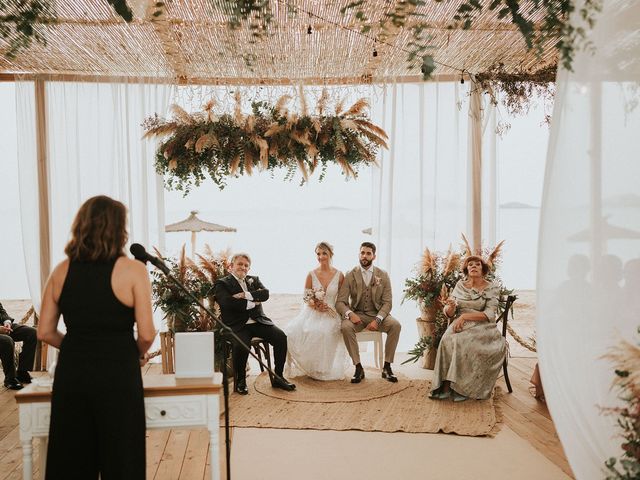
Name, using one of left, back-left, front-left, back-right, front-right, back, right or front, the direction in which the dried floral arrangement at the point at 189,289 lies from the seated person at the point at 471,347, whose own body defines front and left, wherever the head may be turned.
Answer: front-right

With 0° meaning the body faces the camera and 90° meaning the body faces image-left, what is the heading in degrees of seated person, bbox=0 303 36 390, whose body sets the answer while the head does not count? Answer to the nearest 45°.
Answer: approximately 315°

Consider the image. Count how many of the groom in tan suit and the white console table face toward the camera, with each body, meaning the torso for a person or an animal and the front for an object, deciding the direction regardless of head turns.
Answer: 2

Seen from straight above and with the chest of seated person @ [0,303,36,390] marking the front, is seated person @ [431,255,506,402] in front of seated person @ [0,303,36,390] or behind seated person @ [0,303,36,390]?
in front

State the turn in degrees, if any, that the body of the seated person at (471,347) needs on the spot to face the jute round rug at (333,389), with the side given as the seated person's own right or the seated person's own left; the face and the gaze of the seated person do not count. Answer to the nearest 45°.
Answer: approximately 45° to the seated person's own right

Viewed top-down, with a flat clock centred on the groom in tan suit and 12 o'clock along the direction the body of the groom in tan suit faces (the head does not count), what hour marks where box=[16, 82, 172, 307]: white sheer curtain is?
The white sheer curtain is roughly at 3 o'clock from the groom in tan suit.

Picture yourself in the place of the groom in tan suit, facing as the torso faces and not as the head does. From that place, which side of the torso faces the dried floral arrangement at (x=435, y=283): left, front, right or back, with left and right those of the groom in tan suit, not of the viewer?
left
